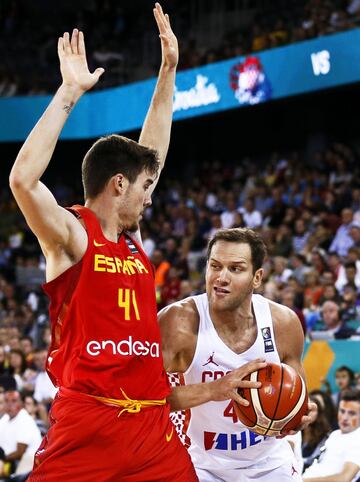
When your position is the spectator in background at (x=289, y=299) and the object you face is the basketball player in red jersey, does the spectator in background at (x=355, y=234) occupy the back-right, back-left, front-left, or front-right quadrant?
back-left

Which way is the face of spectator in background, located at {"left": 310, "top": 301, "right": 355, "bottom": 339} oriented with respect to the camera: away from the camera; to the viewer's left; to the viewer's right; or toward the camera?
toward the camera

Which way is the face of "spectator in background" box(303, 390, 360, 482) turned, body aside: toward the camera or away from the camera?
toward the camera

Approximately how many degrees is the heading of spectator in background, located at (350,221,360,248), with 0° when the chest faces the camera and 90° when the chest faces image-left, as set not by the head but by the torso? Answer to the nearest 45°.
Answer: approximately 45°

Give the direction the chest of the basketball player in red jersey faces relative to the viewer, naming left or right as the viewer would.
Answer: facing the viewer and to the right of the viewer

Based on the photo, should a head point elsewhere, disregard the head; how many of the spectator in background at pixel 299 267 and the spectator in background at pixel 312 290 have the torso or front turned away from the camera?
0

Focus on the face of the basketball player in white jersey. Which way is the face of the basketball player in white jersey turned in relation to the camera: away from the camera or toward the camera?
toward the camera

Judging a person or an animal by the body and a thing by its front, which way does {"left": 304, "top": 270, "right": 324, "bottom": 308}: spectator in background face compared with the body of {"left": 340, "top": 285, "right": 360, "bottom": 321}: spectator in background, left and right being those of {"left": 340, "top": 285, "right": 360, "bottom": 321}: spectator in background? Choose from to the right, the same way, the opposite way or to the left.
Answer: the same way

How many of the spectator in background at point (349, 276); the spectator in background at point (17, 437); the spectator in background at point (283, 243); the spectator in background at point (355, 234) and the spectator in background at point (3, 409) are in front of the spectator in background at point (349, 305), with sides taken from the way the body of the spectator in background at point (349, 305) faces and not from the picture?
2

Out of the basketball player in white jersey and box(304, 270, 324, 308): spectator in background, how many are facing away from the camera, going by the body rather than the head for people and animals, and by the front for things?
0

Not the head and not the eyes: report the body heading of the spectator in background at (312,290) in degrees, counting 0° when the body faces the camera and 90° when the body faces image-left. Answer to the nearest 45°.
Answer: approximately 45°

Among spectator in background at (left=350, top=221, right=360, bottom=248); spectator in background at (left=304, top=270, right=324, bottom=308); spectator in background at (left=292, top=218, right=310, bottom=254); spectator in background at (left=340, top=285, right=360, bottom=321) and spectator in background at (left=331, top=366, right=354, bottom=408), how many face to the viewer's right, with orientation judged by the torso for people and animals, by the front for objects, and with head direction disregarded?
0

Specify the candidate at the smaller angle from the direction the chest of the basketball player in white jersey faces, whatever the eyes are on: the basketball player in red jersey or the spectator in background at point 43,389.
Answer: the basketball player in red jersey

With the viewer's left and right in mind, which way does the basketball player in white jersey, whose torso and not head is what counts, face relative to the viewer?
facing the viewer

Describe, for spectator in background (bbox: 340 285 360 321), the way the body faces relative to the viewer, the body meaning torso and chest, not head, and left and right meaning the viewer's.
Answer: facing the viewer and to the left of the viewer
